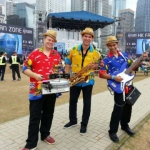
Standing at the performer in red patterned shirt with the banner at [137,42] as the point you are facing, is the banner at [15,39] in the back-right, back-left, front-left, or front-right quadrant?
front-left

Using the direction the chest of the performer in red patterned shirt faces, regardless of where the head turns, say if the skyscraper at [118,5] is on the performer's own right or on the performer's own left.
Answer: on the performer's own left

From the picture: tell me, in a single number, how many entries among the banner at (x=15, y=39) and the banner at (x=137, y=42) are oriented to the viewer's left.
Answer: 0

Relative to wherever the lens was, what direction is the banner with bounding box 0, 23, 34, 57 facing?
facing the viewer and to the right of the viewer

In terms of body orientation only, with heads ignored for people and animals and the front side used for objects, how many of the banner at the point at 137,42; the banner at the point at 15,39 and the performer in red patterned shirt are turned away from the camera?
0

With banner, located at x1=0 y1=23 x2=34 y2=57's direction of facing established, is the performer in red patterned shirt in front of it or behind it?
in front

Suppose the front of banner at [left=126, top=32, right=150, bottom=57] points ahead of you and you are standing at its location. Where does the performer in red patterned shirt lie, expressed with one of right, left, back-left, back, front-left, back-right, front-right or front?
front

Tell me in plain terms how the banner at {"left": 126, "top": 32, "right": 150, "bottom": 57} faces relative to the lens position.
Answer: facing the viewer

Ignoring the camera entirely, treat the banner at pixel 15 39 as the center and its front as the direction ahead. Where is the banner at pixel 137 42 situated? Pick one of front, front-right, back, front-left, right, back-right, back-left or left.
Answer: front-left

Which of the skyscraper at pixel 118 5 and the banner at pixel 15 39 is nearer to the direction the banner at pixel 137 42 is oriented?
the banner
